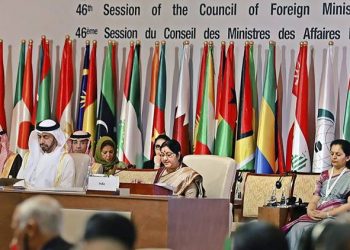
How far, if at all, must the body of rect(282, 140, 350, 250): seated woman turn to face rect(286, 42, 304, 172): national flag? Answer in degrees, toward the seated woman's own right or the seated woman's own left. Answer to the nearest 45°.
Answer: approximately 135° to the seated woman's own right

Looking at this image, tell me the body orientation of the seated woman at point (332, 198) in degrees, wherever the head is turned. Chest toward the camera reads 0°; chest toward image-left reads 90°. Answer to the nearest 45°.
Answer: approximately 45°

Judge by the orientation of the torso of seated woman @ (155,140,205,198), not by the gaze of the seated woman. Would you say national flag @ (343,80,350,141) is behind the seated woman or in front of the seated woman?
behind

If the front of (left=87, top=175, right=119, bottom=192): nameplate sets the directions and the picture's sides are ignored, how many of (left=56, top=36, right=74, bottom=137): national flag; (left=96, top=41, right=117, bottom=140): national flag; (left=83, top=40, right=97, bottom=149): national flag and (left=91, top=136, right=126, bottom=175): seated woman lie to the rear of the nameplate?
4

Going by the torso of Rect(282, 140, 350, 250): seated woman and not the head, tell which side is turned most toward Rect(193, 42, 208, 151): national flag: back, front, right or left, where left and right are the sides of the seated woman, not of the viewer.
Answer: right

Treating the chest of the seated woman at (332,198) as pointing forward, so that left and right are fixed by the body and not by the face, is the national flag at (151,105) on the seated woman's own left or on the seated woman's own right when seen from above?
on the seated woman's own right

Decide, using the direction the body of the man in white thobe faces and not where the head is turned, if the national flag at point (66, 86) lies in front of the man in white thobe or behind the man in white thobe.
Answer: behind

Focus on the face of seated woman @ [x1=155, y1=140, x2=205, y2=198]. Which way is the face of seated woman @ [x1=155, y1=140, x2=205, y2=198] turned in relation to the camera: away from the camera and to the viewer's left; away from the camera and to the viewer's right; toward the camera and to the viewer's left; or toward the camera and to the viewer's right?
toward the camera and to the viewer's left

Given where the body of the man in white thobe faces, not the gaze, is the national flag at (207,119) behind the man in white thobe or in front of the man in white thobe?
behind

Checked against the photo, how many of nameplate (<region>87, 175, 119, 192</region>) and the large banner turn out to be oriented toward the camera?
2

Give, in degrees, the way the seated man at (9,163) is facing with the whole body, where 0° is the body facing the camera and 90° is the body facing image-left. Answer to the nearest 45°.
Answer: approximately 45°

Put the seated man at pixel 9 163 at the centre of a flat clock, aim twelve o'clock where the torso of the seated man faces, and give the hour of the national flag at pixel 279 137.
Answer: The national flag is roughly at 8 o'clock from the seated man.

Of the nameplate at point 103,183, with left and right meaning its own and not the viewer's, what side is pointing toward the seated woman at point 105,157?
back

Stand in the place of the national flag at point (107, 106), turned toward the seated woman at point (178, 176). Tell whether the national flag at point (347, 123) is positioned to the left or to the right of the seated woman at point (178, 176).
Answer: left

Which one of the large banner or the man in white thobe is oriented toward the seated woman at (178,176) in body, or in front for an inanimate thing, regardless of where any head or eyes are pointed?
the large banner

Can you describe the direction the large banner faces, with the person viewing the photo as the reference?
facing the viewer

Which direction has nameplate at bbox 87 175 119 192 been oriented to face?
toward the camera

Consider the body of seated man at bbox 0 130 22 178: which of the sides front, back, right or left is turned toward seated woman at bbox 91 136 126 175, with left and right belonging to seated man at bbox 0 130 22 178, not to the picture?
left

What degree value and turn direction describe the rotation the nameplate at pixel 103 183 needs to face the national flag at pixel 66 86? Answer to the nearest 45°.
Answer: approximately 180°
